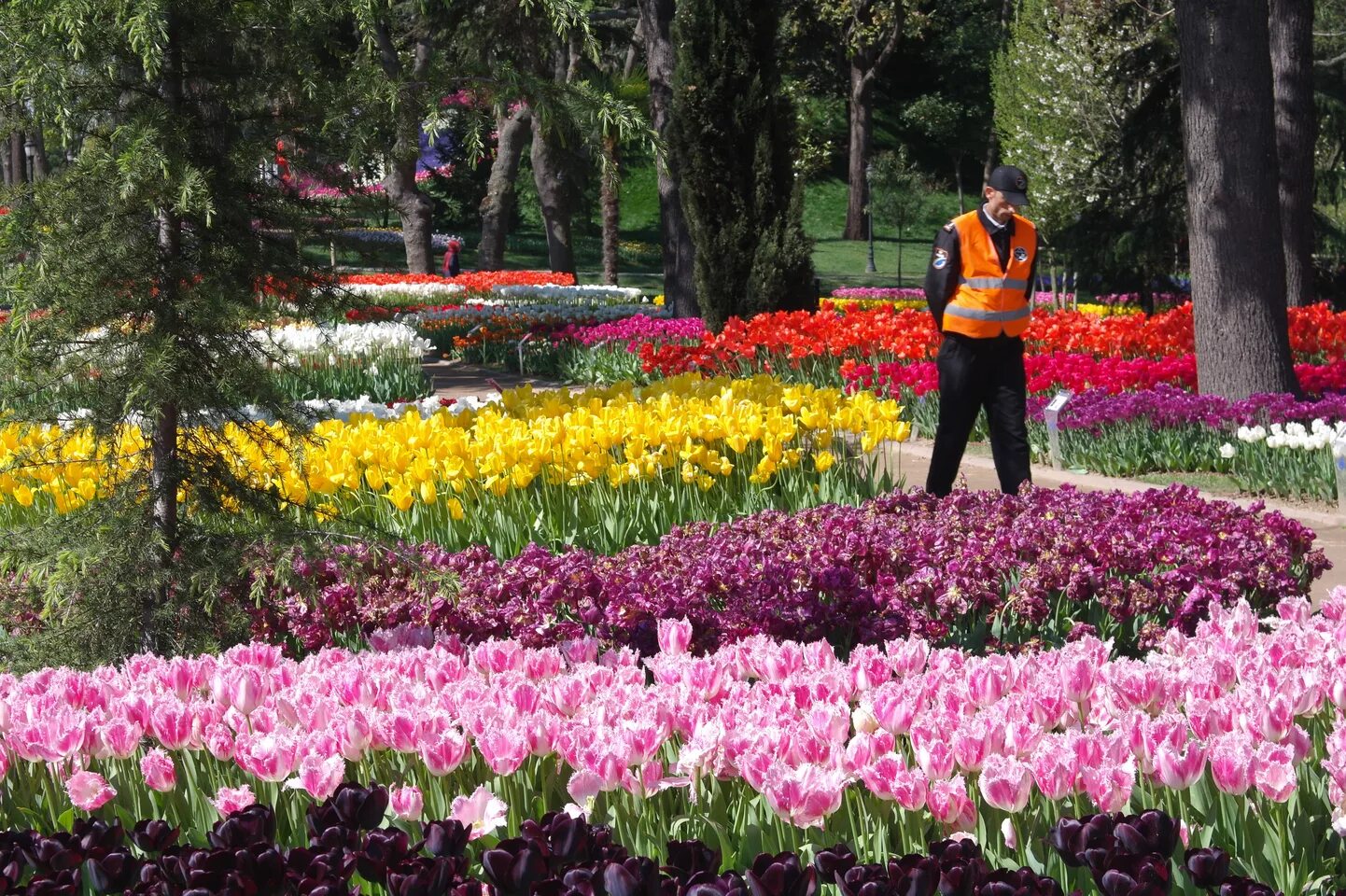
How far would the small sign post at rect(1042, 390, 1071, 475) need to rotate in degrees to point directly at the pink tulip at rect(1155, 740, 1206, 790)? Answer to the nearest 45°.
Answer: approximately 45° to its left

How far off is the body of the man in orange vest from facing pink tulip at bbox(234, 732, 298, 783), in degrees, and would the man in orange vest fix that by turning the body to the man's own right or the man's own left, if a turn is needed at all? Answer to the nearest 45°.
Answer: approximately 45° to the man's own right

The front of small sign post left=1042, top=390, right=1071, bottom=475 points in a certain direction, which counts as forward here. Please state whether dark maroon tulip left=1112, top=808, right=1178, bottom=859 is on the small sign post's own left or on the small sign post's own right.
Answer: on the small sign post's own left

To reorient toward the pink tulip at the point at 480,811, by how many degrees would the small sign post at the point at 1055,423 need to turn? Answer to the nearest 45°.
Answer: approximately 45° to its left

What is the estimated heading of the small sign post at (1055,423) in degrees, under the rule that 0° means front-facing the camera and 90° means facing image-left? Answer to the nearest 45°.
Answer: approximately 45°
